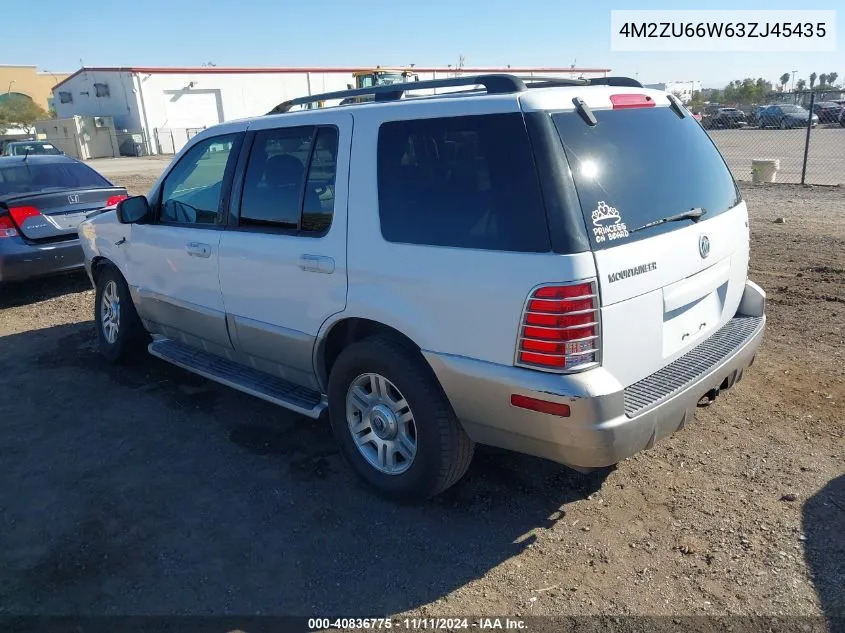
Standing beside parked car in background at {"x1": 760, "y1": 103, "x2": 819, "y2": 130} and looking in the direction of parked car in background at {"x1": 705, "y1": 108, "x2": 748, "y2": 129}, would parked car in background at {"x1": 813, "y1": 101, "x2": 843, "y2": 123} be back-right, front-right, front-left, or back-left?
back-right

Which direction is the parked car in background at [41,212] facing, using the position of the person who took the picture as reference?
facing away from the viewer and to the left of the viewer

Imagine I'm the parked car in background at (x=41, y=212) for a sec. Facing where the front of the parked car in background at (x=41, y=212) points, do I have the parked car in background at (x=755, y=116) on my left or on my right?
on my right

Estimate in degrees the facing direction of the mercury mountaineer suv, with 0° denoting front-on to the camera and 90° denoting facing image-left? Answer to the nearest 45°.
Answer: approximately 135°

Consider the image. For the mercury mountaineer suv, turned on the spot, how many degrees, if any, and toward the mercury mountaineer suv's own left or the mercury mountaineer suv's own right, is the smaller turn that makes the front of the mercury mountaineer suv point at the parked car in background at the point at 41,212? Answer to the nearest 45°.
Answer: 0° — it already faces it

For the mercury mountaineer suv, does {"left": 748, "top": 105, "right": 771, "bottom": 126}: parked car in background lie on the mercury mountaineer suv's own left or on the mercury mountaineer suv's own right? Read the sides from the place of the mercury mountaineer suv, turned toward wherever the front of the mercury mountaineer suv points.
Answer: on the mercury mountaineer suv's own right

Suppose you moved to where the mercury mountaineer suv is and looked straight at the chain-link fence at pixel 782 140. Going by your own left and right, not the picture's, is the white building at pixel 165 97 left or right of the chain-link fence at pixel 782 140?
left

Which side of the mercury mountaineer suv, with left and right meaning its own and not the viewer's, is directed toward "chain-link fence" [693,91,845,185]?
right
